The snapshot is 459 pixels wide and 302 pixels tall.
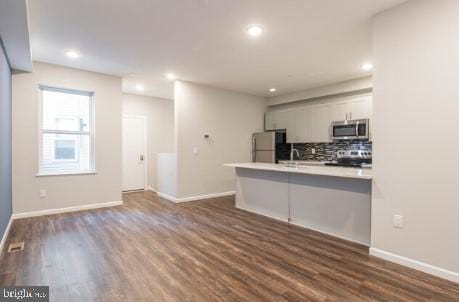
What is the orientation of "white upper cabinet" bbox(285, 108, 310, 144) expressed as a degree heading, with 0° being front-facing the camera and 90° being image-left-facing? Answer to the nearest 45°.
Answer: approximately 45°

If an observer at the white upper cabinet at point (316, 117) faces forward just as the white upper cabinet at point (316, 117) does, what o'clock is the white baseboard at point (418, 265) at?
The white baseboard is roughly at 10 o'clock from the white upper cabinet.

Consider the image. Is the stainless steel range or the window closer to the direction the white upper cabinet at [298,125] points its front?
the window

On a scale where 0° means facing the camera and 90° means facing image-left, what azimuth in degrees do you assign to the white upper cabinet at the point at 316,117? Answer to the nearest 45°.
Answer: approximately 45°

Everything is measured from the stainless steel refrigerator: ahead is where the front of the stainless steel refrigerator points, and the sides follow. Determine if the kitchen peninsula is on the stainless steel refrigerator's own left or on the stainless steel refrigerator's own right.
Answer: on the stainless steel refrigerator's own left

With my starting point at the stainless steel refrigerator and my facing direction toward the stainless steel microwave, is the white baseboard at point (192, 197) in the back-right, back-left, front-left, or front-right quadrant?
back-right

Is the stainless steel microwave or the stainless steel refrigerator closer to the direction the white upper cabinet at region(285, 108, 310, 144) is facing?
the stainless steel refrigerator
